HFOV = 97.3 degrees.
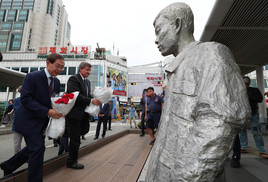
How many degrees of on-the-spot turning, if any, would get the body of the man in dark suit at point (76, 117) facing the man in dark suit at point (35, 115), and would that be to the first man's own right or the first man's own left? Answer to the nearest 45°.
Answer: approximately 90° to the first man's own right

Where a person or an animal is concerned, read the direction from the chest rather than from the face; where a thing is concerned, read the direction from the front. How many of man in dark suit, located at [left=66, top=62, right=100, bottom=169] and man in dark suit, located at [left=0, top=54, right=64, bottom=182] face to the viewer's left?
0

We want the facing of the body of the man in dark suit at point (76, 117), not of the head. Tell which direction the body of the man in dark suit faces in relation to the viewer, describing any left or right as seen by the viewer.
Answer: facing the viewer and to the right of the viewer

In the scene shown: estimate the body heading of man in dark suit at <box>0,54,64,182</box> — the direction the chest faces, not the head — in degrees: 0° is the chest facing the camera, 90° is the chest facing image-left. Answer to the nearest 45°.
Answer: approximately 315°

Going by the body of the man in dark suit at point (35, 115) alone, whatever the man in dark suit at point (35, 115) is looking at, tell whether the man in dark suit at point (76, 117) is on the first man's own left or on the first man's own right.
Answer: on the first man's own left

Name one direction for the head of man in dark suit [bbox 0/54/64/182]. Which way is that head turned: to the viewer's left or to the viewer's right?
to the viewer's right
